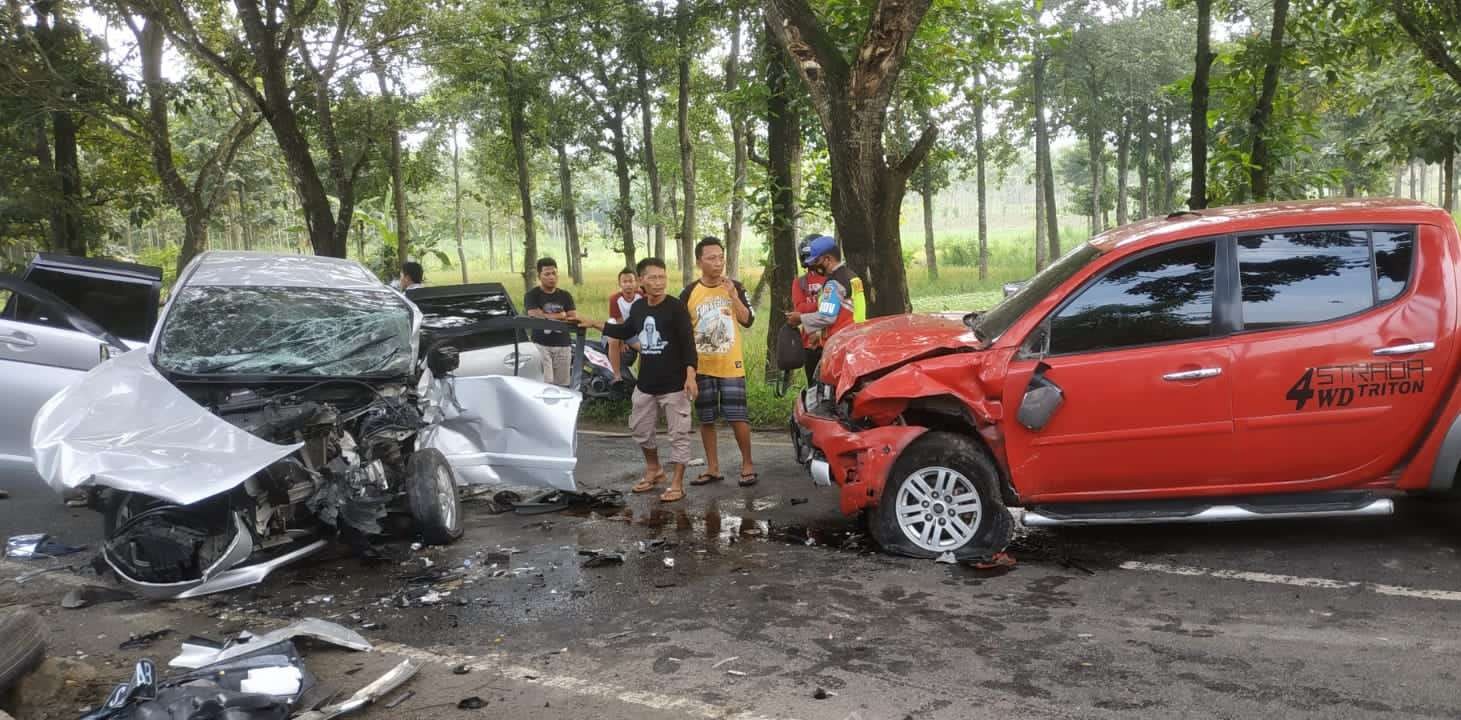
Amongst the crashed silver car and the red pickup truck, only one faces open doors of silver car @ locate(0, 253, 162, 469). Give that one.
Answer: the red pickup truck

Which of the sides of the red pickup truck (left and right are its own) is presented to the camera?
left

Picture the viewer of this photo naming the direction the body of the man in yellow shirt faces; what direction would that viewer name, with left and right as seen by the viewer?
facing the viewer

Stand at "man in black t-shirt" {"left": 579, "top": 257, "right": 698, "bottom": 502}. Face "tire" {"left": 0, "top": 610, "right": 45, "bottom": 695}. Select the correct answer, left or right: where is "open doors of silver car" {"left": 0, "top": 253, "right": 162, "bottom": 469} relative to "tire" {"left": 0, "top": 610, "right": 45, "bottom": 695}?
right

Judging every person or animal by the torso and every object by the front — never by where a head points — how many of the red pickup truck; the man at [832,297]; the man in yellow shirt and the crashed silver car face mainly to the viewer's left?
2

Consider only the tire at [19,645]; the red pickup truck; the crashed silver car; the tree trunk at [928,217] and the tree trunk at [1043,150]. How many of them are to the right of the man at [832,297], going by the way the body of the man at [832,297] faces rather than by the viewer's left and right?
2

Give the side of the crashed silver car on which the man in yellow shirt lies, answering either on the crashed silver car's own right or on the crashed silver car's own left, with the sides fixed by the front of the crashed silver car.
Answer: on the crashed silver car's own left

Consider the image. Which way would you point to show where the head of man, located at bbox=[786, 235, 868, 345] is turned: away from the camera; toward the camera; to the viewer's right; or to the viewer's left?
to the viewer's left

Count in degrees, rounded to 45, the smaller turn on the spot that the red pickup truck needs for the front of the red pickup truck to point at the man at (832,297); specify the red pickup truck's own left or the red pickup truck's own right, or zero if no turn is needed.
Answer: approximately 45° to the red pickup truck's own right

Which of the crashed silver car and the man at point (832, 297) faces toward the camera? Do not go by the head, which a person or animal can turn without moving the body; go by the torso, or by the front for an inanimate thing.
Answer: the crashed silver car

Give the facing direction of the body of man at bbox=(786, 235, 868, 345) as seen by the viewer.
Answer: to the viewer's left

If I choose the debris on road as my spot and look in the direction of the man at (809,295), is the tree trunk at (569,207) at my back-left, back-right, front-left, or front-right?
front-left

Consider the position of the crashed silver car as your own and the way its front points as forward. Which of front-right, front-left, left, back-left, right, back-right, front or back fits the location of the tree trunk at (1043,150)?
back-left

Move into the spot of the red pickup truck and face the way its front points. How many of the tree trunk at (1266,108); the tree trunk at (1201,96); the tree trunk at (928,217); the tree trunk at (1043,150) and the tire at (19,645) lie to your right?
4

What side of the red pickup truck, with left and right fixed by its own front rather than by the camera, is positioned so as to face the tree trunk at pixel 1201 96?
right

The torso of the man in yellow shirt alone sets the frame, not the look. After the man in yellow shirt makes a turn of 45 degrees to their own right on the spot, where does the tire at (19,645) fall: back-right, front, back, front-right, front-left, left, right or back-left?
front

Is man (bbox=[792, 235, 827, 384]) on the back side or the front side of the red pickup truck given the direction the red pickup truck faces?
on the front side

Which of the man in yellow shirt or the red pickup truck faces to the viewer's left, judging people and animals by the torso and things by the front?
the red pickup truck
